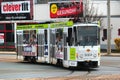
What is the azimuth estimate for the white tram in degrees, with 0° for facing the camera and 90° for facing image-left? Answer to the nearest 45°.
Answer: approximately 315°
